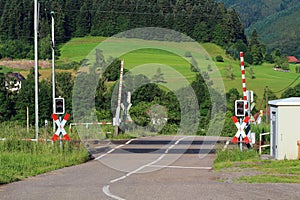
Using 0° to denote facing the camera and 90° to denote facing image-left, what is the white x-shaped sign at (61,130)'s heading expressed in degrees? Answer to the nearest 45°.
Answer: approximately 0°

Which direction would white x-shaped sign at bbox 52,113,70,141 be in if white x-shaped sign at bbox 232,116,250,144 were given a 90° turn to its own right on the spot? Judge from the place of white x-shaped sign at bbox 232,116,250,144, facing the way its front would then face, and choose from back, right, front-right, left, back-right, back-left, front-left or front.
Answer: front

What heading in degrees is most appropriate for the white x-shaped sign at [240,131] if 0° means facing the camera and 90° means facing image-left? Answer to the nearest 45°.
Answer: approximately 0°
